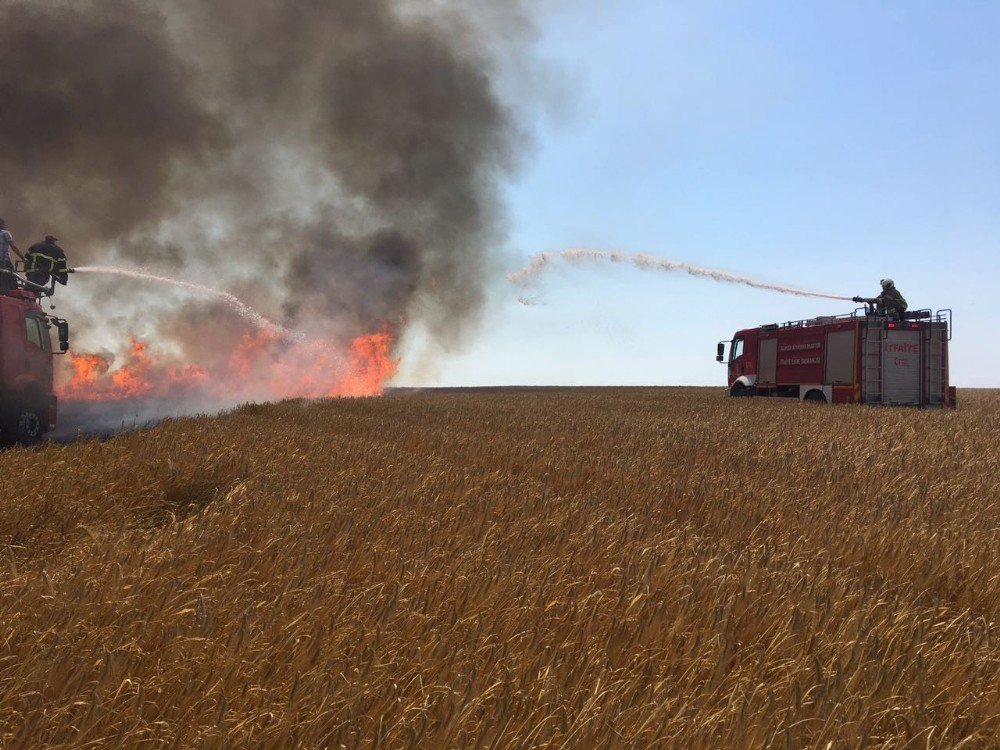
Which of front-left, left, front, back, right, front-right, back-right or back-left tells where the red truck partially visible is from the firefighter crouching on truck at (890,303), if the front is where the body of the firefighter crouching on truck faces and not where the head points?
front-left

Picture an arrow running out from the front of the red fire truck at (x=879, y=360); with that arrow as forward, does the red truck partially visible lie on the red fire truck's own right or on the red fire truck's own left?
on the red fire truck's own left

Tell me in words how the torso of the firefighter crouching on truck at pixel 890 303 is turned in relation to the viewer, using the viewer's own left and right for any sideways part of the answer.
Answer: facing to the left of the viewer

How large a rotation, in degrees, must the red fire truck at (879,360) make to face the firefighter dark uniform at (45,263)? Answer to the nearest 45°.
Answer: approximately 90° to its left

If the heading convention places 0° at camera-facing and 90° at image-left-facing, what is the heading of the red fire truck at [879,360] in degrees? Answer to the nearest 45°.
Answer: approximately 135°
